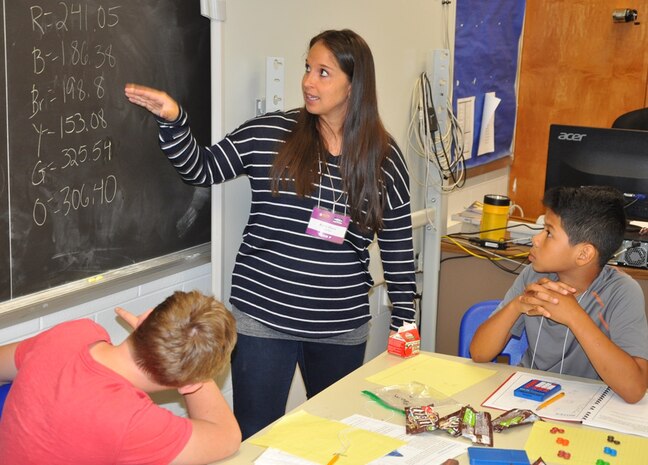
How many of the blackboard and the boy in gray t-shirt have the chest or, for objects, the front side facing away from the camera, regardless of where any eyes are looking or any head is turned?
0

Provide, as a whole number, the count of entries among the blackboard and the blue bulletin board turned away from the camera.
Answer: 0

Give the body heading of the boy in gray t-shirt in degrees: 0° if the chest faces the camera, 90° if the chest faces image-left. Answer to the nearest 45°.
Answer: approximately 45°

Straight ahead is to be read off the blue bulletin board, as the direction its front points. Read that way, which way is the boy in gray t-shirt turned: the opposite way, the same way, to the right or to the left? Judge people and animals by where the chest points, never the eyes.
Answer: to the right

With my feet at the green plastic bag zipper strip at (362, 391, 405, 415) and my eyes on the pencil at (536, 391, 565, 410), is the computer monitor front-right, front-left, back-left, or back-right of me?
front-left

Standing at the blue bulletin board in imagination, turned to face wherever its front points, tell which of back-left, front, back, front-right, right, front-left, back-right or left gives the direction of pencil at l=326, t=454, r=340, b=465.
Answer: front-right

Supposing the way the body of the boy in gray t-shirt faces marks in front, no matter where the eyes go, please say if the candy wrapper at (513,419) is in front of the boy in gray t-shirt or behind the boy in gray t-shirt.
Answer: in front

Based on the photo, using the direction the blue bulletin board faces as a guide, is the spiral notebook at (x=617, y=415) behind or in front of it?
in front

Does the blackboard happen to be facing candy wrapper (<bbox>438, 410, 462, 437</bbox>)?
yes

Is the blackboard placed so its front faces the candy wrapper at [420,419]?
yes

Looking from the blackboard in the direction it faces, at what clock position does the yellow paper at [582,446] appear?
The yellow paper is roughly at 12 o'clock from the blackboard.

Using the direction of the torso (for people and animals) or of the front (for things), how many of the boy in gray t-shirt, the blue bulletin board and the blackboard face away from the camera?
0

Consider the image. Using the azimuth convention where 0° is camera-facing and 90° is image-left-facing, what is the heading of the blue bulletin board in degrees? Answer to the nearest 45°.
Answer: approximately 315°

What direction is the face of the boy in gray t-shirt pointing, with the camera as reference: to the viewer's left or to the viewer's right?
to the viewer's left

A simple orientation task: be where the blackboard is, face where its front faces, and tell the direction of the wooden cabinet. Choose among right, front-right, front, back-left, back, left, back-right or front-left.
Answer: left
